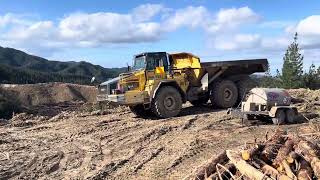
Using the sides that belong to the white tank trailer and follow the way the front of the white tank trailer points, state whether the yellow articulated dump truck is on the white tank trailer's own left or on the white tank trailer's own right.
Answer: on the white tank trailer's own right

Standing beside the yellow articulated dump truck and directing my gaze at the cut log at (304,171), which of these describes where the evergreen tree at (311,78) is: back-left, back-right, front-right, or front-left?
back-left

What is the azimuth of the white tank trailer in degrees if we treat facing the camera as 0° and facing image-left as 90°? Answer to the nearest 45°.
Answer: approximately 45°

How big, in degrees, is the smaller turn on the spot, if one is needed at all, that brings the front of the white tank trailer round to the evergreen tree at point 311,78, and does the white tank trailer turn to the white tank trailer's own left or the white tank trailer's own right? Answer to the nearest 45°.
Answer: approximately 135° to the white tank trailer's own right

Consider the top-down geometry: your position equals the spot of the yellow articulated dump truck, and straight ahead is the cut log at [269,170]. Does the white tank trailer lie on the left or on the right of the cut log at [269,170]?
left

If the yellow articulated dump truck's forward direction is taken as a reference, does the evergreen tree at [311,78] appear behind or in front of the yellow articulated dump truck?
behind

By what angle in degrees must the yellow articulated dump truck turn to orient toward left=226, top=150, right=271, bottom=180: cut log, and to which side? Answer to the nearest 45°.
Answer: approximately 45° to its left

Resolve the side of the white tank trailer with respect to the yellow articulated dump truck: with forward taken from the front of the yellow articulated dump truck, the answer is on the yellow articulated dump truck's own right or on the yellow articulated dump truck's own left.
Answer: on the yellow articulated dump truck's own left

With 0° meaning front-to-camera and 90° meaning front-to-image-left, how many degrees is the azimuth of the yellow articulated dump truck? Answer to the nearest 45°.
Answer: approximately 45°

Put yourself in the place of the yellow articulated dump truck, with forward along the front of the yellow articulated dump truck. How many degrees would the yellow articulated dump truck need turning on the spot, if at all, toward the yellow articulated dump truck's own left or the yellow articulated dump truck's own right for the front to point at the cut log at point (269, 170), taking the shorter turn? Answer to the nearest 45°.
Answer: approximately 45° to the yellow articulated dump truck's own left
